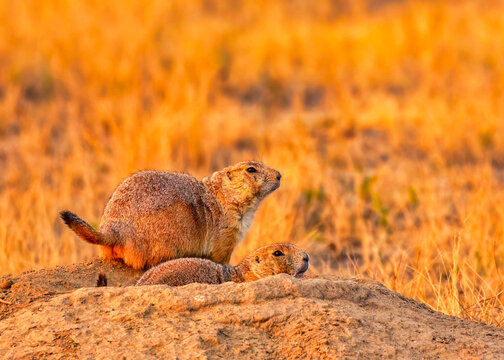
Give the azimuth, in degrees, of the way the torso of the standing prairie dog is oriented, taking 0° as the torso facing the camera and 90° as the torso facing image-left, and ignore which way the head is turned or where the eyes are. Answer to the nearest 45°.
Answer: approximately 270°
